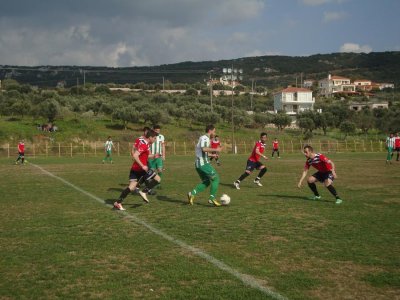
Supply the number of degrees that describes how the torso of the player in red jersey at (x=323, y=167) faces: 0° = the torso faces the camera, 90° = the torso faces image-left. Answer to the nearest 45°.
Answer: approximately 45°

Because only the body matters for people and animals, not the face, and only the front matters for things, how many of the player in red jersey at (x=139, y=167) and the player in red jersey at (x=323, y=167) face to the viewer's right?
1

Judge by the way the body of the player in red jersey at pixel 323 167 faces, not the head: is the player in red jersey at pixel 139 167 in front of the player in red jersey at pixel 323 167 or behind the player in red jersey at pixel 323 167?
in front

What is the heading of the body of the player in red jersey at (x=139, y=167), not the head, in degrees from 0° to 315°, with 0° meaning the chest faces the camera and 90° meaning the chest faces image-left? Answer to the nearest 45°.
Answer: approximately 270°

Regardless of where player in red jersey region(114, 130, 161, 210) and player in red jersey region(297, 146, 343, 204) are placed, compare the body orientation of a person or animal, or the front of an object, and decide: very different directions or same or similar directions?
very different directions

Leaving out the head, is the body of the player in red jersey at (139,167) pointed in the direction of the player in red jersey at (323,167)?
yes
